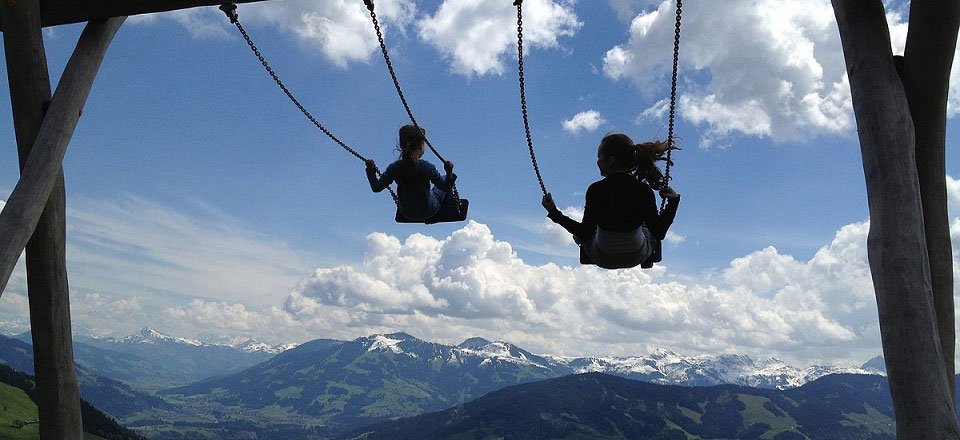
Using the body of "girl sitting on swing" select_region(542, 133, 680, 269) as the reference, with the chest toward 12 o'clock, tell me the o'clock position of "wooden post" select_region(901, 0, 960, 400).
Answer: The wooden post is roughly at 4 o'clock from the girl sitting on swing.

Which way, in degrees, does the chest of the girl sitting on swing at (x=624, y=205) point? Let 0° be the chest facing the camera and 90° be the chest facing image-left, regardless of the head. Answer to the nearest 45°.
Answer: approximately 180°

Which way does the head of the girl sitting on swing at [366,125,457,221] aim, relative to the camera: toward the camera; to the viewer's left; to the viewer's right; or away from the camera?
away from the camera

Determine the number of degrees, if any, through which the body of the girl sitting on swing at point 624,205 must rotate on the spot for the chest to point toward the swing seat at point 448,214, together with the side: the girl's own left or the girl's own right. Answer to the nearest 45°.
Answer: approximately 45° to the girl's own left
